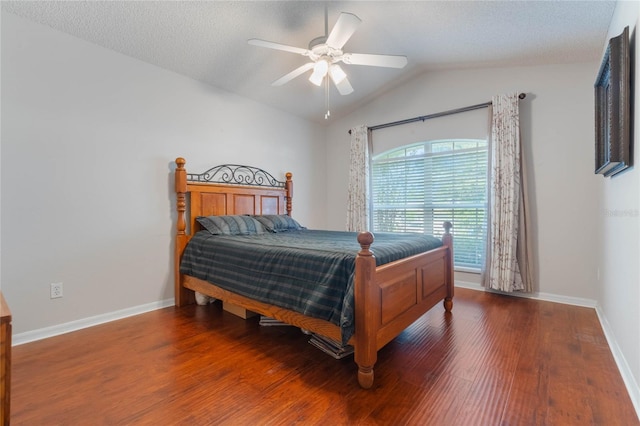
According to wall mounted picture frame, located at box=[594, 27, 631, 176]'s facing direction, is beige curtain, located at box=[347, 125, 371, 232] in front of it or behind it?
in front

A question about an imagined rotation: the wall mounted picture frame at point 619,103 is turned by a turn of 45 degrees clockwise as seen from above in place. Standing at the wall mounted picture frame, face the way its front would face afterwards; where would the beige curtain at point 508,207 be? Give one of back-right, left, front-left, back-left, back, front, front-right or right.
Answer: front

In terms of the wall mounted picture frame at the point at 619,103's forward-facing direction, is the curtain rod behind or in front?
in front

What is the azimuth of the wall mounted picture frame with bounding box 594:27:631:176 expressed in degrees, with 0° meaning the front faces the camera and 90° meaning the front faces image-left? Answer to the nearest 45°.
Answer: approximately 90°

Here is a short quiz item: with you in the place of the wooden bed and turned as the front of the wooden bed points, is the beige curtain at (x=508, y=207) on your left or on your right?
on your left

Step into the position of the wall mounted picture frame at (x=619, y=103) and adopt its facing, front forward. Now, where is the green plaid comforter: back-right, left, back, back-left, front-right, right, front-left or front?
front-left

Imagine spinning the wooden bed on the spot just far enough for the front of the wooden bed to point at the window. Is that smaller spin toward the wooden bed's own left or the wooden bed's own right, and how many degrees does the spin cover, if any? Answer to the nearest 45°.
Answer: approximately 90° to the wooden bed's own left

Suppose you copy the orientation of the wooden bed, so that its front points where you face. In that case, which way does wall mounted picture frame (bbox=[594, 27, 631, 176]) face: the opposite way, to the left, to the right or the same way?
the opposite way

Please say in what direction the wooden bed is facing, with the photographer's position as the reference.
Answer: facing the viewer and to the right of the viewer

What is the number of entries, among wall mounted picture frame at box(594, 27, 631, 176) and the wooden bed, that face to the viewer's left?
1
